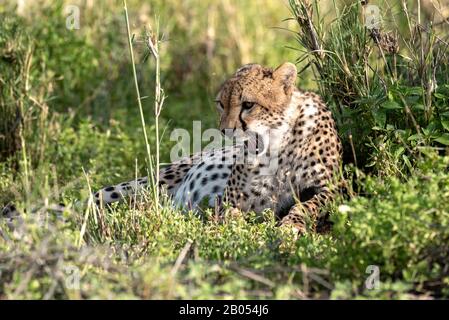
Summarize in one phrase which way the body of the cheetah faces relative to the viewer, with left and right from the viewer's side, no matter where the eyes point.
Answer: facing the viewer and to the right of the viewer
